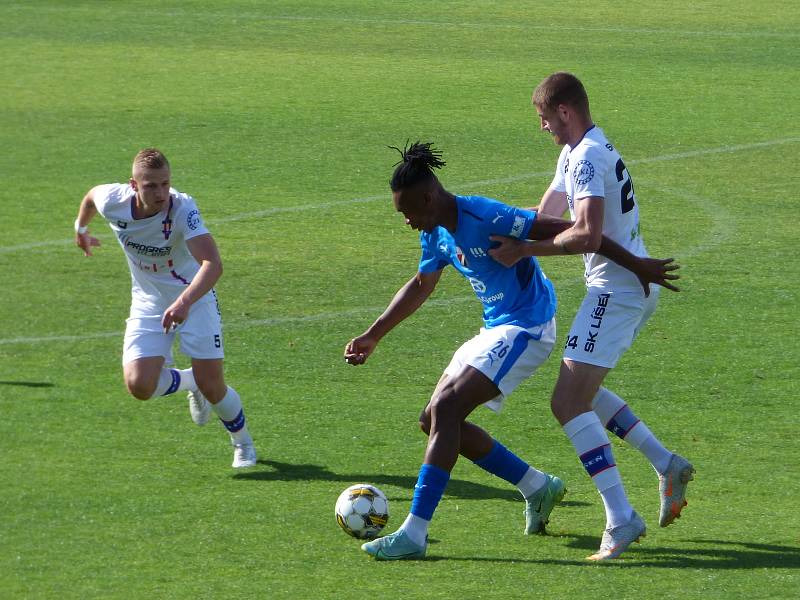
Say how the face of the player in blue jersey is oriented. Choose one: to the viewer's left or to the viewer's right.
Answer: to the viewer's left

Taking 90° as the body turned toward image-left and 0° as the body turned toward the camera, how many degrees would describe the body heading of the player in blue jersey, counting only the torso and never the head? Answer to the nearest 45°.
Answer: approximately 45°
